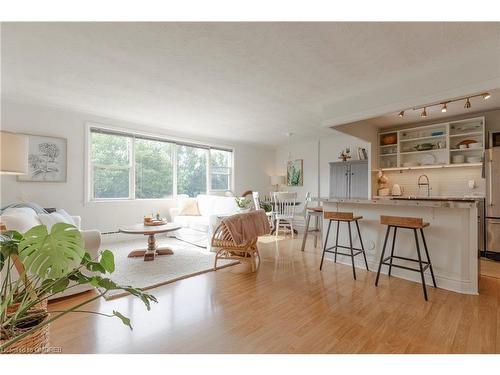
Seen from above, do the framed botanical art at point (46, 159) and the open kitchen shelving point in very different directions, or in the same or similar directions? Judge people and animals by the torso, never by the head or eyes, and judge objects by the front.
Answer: very different directions

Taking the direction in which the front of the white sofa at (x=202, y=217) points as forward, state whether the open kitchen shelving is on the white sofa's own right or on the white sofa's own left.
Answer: on the white sofa's own left

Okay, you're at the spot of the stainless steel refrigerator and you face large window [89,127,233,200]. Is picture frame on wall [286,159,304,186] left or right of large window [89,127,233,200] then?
right

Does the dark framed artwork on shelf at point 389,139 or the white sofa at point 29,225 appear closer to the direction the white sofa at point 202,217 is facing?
the white sofa

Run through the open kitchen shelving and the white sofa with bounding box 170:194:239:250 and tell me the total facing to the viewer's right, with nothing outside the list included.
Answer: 0

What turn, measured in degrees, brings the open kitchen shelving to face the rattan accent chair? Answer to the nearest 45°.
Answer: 0° — it already faces it

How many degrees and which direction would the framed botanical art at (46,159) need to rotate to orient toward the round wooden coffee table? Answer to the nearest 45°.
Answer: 0° — it already faces it

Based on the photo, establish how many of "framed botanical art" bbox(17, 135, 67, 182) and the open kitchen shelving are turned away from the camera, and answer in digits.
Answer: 0

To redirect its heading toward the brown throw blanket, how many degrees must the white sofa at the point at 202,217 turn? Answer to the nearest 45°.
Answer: approximately 45° to its left

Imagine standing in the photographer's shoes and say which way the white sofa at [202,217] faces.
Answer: facing the viewer and to the left of the viewer

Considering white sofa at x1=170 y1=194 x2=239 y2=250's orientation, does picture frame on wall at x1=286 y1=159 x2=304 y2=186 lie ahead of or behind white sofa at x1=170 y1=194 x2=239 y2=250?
behind

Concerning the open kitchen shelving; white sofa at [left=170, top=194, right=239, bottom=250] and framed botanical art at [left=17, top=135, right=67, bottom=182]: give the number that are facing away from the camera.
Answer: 0

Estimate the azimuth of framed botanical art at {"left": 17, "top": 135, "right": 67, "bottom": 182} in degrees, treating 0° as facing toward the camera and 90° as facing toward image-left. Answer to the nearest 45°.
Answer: approximately 315°
